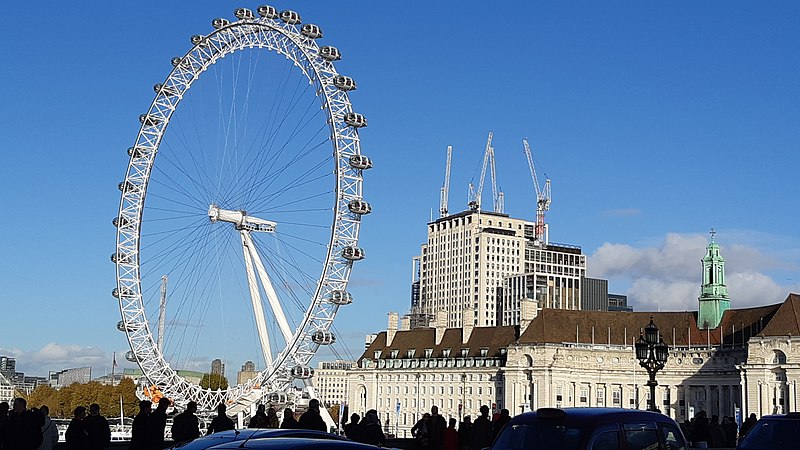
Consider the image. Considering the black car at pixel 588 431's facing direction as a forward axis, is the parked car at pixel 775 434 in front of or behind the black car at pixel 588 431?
behind
